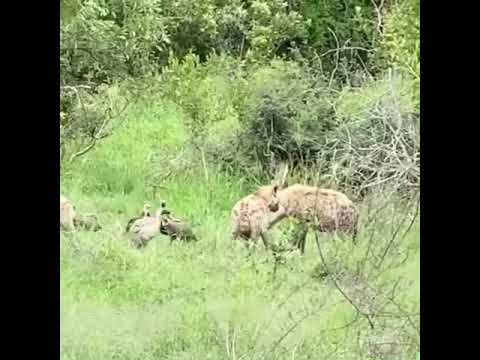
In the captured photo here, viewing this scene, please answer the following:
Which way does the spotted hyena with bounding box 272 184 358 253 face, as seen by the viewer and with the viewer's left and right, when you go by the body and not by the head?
facing to the left of the viewer

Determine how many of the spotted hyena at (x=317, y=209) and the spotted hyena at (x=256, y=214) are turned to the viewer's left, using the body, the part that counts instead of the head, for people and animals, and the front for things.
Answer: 1

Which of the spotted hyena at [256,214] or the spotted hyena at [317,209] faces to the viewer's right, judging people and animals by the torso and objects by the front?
the spotted hyena at [256,214]

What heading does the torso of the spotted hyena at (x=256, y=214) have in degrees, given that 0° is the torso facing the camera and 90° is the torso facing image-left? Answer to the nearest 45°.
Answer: approximately 270°

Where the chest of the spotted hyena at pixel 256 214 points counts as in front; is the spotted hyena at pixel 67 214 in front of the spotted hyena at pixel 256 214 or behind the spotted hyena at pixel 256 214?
behind

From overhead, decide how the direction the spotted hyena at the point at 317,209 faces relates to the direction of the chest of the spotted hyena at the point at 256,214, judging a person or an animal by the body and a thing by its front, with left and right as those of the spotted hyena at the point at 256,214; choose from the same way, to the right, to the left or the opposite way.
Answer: the opposite way

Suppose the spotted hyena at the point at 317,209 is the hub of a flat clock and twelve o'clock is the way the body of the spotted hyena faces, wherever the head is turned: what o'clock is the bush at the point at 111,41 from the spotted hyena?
The bush is roughly at 2 o'clock from the spotted hyena.
